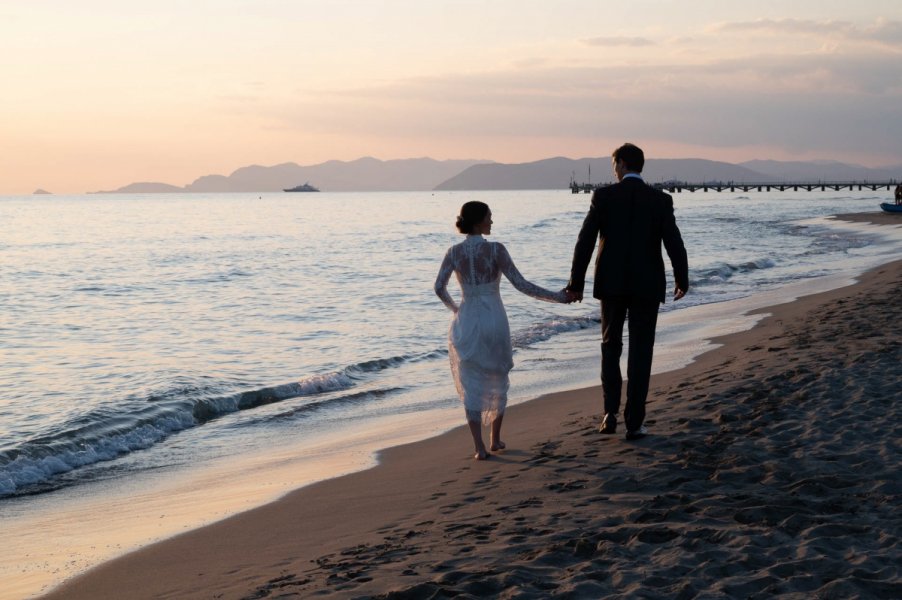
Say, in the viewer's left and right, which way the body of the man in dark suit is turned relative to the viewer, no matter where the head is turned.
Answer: facing away from the viewer

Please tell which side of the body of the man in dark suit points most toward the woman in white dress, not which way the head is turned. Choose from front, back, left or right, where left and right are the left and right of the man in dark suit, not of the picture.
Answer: left
